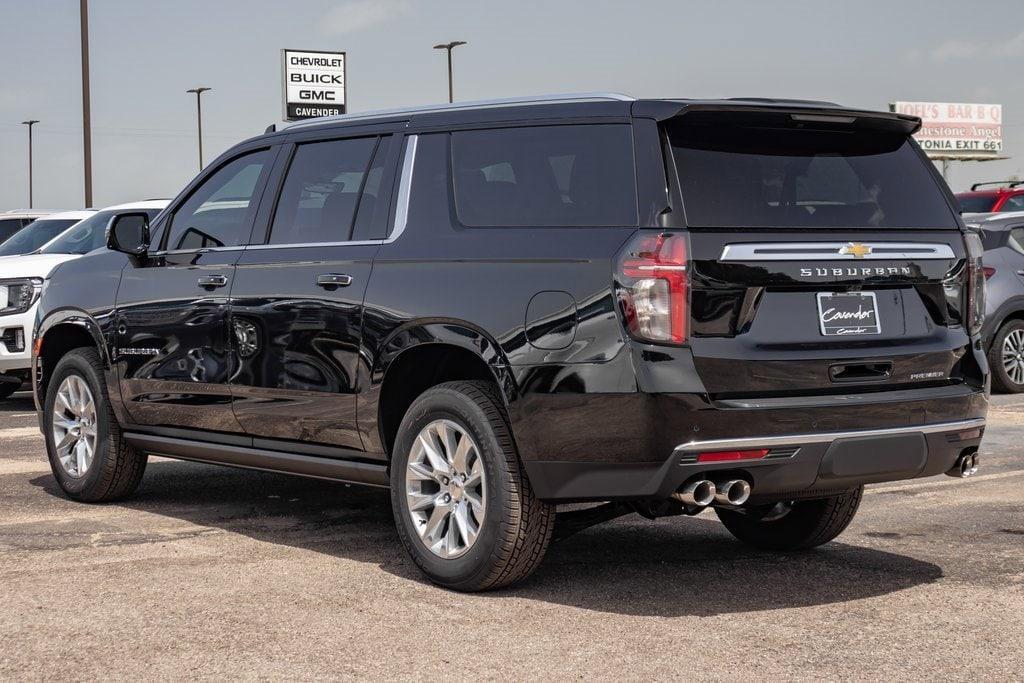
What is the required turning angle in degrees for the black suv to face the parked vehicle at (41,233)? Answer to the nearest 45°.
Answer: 0° — it already faces it

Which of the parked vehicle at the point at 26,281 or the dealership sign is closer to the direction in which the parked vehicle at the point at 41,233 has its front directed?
the parked vehicle

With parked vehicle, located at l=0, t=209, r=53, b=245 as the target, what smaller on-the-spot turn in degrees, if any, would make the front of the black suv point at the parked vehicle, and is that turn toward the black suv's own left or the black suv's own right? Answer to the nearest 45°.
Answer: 0° — it already faces it

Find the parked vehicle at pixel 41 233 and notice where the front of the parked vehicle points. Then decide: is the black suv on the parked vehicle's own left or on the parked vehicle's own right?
on the parked vehicle's own left

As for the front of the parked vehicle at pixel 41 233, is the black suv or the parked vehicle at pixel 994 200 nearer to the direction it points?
the black suv

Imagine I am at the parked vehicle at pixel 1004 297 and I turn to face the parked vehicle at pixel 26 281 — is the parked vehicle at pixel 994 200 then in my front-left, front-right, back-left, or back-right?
back-right

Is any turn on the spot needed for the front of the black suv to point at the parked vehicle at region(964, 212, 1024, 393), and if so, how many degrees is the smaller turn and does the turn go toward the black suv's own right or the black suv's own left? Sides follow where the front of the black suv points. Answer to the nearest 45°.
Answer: approximately 90° to the black suv's own right

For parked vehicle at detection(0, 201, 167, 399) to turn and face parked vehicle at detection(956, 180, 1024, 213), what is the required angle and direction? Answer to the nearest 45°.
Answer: approximately 135° to its left

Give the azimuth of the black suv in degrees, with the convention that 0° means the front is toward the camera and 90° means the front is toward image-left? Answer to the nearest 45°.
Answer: approximately 135°
